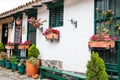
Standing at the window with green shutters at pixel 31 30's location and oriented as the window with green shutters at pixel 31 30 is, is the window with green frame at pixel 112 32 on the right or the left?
on its left

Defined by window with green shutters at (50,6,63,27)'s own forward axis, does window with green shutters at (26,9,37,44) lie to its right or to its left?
on its right

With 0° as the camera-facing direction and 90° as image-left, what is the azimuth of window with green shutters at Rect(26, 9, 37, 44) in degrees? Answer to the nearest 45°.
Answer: approximately 45°

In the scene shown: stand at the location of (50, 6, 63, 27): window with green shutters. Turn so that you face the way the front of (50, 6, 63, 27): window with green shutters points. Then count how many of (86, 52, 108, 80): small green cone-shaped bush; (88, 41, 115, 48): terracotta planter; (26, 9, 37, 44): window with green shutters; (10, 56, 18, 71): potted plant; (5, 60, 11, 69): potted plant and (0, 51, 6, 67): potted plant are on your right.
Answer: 4

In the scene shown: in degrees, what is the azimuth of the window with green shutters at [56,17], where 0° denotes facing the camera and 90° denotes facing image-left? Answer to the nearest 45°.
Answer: approximately 45°

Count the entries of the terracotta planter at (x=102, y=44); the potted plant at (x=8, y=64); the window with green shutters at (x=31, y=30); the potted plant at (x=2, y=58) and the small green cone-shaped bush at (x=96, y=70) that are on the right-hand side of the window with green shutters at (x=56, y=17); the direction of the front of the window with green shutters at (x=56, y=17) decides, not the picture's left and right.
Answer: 3

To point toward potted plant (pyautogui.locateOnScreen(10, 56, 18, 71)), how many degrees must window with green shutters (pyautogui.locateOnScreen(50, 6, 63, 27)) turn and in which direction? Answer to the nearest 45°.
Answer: approximately 90° to its right

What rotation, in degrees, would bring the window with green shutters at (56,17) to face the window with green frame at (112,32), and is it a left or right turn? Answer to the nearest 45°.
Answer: approximately 90° to its left

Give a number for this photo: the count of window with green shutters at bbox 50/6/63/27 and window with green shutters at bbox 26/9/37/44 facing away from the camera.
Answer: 0

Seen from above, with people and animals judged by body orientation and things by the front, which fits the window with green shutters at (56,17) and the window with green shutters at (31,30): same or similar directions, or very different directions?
same or similar directions
